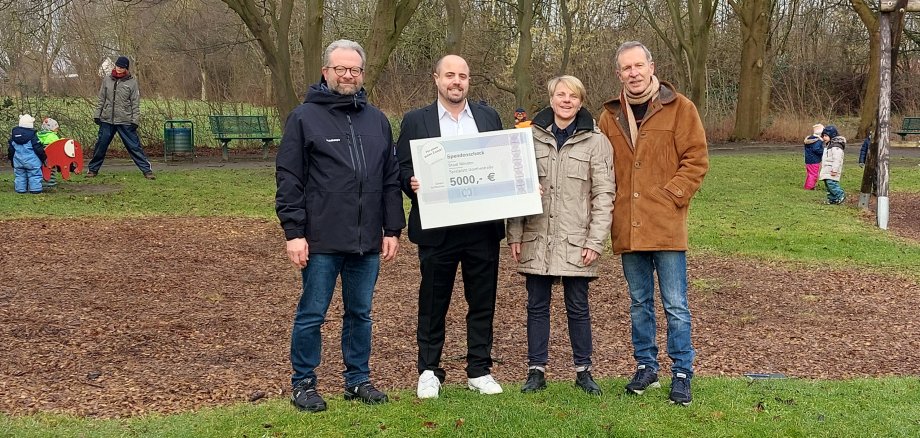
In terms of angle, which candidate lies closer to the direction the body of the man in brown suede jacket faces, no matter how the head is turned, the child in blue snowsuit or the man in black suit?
the man in black suit

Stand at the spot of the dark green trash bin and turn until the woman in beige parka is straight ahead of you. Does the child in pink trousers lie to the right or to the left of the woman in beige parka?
left

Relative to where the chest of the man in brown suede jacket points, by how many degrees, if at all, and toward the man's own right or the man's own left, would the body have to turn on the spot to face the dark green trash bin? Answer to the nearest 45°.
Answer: approximately 90° to the man's own right

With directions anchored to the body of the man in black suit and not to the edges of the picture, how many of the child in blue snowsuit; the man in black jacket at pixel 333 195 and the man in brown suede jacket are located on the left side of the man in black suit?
1

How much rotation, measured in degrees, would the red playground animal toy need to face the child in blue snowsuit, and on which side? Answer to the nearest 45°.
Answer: approximately 135° to its right

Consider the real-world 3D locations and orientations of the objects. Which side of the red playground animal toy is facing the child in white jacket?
front

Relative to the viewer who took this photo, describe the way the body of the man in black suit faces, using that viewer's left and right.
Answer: facing the viewer

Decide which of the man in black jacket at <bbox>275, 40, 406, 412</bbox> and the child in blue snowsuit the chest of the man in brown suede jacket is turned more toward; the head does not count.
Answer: the man in black jacket

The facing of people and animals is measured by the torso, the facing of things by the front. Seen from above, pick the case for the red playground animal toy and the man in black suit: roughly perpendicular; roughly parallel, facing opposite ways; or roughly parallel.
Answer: roughly perpendicular

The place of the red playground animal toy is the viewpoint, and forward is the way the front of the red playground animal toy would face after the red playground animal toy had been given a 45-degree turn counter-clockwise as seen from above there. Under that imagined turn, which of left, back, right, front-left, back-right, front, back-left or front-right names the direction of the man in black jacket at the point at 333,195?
back-right

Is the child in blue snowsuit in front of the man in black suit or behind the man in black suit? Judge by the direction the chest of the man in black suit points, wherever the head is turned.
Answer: behind

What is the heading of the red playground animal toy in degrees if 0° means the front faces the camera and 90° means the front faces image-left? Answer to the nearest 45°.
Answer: approximately 270°

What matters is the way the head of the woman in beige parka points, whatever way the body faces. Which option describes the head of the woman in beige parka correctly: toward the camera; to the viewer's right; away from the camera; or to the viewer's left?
toward the camera

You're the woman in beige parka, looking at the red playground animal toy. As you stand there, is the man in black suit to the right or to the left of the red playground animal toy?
left

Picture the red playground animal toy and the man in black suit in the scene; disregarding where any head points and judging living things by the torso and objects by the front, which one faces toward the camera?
the man in black suit

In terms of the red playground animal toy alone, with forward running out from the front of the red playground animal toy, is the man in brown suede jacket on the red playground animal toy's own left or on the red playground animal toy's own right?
on the red playground animal toy's own right

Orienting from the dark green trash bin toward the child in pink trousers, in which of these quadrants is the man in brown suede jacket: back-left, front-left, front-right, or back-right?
front-right
